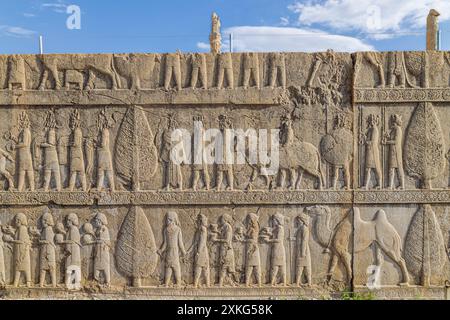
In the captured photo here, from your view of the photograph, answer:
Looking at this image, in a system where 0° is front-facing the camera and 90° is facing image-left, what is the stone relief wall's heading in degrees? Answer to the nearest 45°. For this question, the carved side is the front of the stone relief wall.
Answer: approximately 0°
